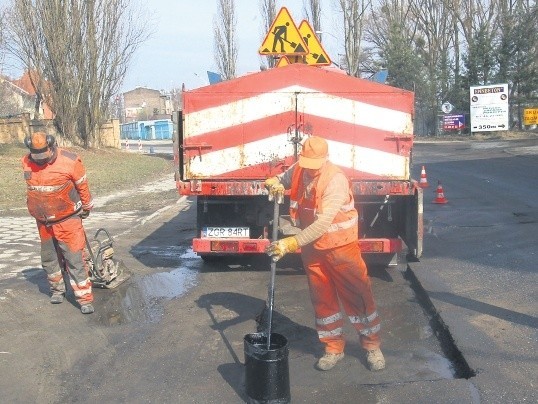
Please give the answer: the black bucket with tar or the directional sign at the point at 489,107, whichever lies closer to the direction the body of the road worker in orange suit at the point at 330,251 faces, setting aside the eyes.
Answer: the black bucket with tar

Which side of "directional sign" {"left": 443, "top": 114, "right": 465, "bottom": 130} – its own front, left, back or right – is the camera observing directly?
front

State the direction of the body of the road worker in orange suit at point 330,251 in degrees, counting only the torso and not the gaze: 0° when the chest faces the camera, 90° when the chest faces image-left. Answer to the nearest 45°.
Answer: approximately 45°

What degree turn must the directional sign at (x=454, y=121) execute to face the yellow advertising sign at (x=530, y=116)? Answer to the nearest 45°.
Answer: approximately 45° to its left

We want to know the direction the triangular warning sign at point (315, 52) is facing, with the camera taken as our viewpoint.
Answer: facing the viewer

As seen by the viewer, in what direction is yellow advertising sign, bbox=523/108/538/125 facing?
toward the camera

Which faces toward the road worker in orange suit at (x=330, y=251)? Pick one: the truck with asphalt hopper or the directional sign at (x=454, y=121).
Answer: the directional sign

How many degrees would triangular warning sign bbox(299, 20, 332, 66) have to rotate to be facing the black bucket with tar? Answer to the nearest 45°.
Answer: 0° — it already faces it

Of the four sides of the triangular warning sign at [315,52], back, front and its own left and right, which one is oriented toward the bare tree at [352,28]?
back

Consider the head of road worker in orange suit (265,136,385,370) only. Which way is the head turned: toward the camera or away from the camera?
toward the camera

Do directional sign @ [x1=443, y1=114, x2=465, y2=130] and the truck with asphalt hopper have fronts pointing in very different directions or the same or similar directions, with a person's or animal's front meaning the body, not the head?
very different directions

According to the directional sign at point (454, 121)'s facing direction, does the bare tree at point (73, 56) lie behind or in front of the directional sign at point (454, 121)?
in front

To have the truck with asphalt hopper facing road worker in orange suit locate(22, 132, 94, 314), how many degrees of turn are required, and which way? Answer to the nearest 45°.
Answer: approximately 135° to its left

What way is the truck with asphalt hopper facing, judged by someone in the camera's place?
facing away from the viewer

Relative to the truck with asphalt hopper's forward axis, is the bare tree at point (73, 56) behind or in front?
in front

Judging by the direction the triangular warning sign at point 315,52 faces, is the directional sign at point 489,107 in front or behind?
behind
